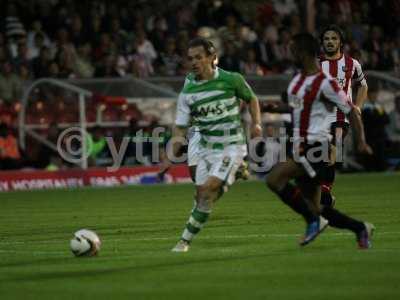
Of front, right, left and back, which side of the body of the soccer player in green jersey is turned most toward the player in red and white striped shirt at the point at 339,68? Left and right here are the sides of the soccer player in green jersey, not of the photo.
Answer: back

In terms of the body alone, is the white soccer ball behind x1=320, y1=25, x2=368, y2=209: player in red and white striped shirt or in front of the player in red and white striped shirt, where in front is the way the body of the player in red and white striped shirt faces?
in front

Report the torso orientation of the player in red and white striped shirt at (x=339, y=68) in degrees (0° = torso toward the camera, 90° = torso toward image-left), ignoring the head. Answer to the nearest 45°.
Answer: approximately 45°

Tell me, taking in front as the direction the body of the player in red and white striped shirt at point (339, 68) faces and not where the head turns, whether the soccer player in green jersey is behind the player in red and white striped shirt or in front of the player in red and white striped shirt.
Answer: in front

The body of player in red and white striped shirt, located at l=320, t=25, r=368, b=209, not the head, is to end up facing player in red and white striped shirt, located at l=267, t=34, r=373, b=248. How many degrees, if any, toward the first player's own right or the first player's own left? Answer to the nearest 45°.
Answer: approximately 45° to the first player's own left

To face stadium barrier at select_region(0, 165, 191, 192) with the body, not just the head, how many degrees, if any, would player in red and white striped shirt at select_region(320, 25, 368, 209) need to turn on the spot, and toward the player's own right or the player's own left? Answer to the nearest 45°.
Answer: approximately 90° to the player's own right

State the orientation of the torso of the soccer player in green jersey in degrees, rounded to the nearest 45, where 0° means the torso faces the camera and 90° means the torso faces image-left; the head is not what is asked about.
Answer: approximately 45°

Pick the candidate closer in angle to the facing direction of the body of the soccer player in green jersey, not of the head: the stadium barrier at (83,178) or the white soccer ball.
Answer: the white soccer ball

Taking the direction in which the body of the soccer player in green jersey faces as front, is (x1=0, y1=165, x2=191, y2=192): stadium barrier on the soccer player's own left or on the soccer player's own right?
on the soccer player's own right
